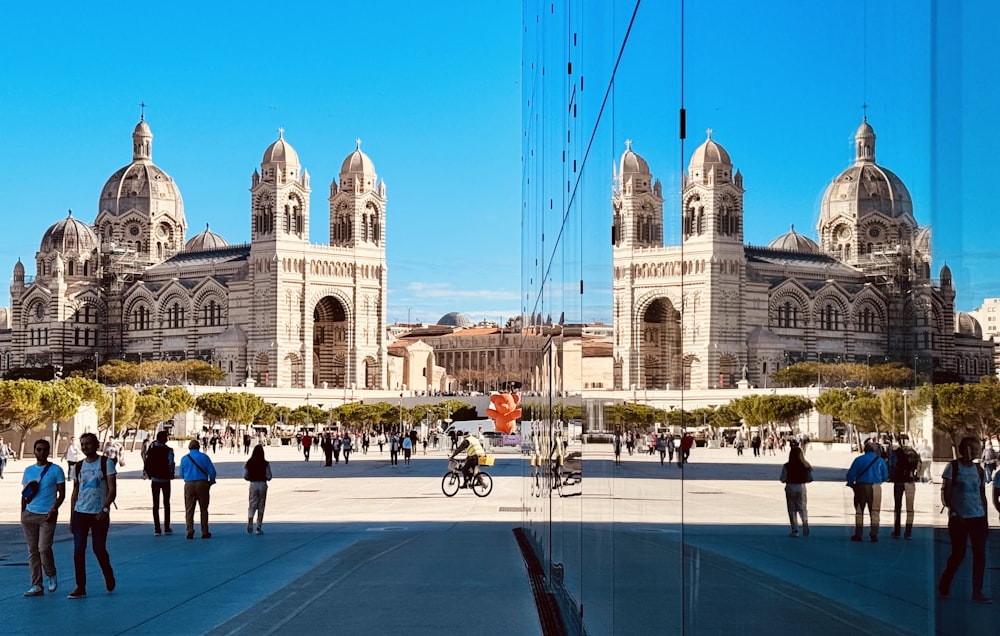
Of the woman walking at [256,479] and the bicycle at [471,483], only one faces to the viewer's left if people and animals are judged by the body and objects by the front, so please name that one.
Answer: the bicycle

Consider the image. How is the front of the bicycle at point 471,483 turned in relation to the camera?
facing to the left of the viewer

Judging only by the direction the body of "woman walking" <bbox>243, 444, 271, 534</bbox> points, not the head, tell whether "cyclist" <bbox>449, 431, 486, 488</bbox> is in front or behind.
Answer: in front

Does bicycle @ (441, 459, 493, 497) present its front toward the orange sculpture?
no

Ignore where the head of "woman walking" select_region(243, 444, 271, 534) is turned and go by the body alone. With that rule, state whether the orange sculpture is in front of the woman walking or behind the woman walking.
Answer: in front

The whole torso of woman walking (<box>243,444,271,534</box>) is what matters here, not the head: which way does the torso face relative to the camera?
away from the camera

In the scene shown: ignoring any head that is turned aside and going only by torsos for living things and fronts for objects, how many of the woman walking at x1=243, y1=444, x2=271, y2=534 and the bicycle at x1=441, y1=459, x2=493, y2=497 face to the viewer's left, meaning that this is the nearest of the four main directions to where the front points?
1

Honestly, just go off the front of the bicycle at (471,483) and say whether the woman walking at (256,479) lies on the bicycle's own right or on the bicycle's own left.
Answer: on the bicycle's own left

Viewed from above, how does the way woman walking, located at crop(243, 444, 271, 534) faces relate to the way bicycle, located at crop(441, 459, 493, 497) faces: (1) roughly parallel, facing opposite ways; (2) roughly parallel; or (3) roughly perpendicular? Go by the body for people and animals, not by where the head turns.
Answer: roughly perpendicular

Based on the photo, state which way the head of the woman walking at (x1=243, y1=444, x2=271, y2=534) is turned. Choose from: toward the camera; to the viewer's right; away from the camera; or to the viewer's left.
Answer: away from the camera
